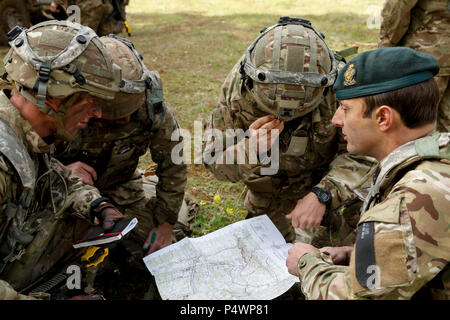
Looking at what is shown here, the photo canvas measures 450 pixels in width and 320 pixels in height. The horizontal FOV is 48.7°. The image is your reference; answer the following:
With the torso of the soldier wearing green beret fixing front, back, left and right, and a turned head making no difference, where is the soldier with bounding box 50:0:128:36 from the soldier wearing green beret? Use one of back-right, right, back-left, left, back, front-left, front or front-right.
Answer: front-right

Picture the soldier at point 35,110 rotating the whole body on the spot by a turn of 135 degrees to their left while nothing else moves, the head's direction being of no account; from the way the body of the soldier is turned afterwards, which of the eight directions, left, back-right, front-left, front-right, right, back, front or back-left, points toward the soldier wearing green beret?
back

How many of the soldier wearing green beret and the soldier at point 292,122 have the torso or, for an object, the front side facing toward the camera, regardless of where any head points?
1

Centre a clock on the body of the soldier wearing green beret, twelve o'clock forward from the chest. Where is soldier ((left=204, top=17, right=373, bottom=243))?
The soldier is roughly at 2 o'clock from the soldier wearing green beret.

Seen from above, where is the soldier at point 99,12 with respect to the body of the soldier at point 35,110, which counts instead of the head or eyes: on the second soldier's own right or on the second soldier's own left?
on the second soldier's own left

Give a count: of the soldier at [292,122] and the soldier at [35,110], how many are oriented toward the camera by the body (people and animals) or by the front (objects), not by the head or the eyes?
1

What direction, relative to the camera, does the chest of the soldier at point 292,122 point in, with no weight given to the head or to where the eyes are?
toward the camera

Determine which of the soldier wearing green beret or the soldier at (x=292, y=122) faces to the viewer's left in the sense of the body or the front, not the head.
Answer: the soldier wearing green beret

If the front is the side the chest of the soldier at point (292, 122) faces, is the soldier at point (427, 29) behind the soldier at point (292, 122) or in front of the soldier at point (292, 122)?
behind

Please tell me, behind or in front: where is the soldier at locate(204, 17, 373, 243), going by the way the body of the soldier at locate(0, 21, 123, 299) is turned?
in front

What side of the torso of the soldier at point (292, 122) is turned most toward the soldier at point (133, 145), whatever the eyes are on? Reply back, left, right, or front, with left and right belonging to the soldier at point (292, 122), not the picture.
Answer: right

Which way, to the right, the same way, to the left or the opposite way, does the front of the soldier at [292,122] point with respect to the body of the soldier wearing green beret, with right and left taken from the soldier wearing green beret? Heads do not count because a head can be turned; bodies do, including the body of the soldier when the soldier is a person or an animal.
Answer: to the left

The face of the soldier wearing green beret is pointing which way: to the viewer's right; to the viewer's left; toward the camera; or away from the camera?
to the viewer's left

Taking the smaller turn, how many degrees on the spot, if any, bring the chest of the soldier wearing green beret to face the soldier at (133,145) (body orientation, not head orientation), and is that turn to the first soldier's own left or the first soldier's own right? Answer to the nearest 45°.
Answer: approximately 45° to the first soldier's own right

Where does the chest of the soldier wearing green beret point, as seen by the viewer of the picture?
to the viewer's left

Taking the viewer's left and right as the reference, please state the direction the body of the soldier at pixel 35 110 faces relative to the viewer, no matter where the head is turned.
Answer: facing to the right of the viewer
